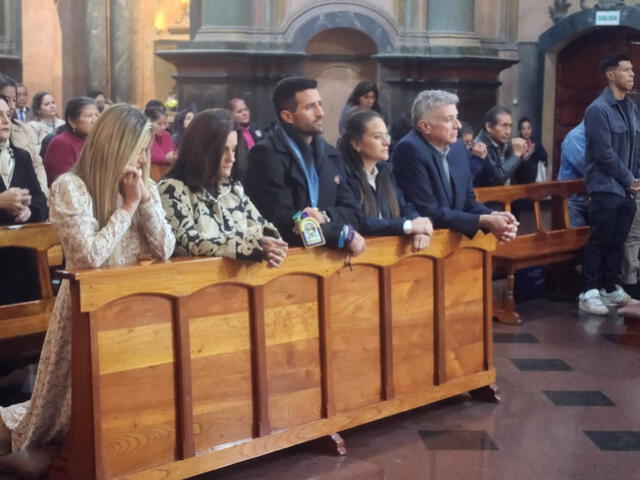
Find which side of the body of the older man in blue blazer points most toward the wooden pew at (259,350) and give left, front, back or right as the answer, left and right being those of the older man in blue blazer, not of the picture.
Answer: right

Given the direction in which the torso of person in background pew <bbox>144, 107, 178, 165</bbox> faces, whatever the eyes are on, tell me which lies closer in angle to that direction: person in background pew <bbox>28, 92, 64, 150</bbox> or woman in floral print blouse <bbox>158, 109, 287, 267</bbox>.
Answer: the woman in floral print blouse

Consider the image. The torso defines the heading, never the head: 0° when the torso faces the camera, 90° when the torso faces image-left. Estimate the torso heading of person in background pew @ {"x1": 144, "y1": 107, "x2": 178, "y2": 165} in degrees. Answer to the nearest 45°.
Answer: approximately 315°

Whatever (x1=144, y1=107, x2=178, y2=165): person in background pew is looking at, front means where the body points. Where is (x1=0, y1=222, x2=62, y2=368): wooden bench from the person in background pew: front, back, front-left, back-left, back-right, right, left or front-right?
front-right

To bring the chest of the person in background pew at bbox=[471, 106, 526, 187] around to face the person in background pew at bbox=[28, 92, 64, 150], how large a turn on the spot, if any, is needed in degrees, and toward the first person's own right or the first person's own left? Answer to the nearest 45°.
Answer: approximately 135° to the first person's own right

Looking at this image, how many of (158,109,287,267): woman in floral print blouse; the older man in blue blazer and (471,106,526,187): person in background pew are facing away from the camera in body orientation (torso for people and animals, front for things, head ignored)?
0

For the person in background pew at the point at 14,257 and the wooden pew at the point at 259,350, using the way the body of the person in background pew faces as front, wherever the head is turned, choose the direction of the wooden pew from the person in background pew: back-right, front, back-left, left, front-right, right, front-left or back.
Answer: front
